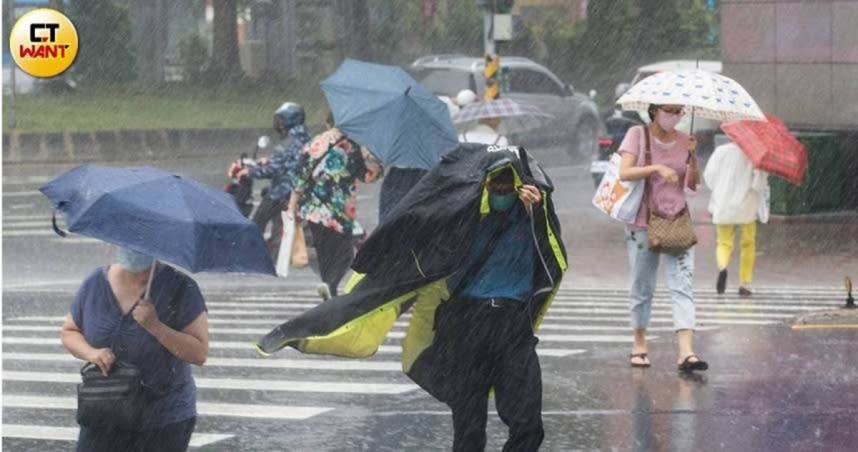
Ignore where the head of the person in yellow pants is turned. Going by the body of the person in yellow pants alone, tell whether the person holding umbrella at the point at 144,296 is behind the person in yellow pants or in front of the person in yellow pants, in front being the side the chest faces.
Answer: behind

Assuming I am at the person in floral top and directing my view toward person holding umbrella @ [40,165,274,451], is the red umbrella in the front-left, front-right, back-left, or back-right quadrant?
back-left

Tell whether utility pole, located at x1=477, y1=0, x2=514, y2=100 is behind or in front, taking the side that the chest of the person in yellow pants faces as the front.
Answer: in front

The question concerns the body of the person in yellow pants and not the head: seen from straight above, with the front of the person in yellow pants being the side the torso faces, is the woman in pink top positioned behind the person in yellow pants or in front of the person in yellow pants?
behind

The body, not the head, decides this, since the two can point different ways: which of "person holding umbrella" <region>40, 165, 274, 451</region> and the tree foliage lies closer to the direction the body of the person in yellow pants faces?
the tree foliage

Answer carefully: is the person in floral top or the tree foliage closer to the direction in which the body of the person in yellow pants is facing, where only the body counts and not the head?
the tree foliage

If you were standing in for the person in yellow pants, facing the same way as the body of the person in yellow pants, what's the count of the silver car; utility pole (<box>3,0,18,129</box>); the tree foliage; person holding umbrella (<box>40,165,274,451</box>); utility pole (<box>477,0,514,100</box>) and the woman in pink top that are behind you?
2

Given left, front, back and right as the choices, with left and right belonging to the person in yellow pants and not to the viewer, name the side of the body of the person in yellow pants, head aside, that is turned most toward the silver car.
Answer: front

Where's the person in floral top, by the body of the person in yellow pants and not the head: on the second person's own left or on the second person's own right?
on the second person's own left

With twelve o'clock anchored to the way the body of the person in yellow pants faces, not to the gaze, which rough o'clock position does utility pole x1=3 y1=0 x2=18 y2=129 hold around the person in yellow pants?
The utility pole is roughly at 11 o'clock from the person in yellow pants.

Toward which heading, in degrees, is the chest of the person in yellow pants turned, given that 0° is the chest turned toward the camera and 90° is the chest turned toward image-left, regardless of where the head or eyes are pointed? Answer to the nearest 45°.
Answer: approximately 180°

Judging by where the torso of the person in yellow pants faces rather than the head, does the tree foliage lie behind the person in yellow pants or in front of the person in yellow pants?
in front

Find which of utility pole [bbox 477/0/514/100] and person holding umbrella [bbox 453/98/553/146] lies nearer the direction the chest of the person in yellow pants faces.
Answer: the utility pole

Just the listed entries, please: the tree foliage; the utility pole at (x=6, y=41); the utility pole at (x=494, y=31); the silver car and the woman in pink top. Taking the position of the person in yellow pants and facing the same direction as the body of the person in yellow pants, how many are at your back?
1

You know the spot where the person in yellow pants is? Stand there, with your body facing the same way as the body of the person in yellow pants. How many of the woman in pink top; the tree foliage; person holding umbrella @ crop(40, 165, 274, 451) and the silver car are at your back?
2

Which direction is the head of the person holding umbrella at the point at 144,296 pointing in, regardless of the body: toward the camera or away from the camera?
toward the camera

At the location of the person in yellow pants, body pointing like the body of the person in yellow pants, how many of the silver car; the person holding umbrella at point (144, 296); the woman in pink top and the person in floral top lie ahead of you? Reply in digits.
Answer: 1

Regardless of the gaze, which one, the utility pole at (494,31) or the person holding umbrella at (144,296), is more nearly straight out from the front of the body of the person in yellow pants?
the utility pole
